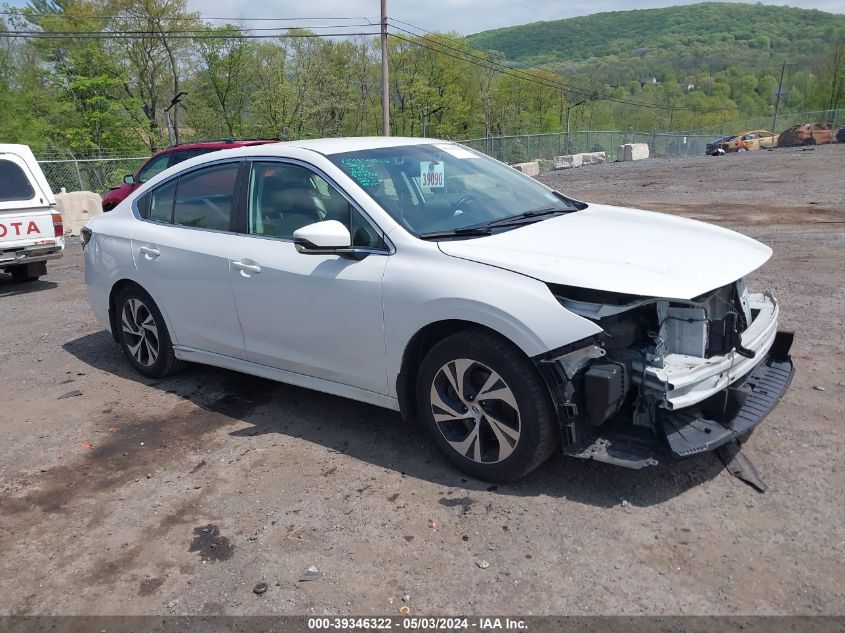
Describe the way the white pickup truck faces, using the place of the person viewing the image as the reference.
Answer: facing away from the viewer

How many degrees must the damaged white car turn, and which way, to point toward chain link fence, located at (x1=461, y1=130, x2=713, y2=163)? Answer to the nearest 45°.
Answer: approximately 135° to its left

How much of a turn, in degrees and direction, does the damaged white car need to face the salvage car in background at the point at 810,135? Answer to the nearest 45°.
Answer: approximately 90° to its left

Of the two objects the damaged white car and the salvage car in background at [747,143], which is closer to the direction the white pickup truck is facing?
the salvage car in background

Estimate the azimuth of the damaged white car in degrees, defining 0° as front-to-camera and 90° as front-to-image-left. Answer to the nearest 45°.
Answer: approximately 315°

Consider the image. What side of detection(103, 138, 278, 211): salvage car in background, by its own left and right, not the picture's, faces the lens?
left

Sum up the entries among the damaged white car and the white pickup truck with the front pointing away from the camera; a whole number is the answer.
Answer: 1

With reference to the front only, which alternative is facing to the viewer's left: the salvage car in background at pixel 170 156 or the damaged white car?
the salvage car in background

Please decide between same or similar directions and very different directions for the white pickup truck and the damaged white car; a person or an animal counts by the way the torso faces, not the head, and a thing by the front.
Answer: very different directions

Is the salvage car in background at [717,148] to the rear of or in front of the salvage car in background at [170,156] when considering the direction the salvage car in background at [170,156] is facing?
to the rear

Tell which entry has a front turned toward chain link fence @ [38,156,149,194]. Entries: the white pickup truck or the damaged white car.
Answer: the white pickup truck

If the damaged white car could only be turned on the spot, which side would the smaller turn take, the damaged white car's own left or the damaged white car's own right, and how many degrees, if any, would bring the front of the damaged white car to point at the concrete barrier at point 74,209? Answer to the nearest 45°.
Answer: approximately 180°

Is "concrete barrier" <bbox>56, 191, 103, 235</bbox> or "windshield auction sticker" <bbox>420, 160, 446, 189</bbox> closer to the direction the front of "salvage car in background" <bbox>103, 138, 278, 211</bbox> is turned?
the concrete barrier
